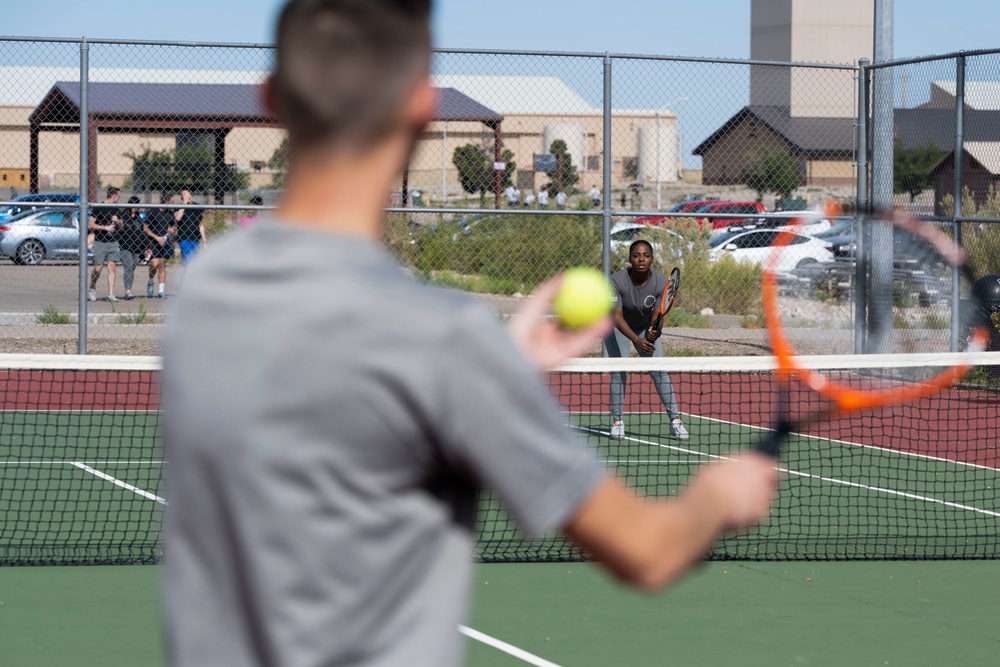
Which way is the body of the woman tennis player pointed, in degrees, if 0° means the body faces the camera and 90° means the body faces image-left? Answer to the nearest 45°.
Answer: approximately 0°

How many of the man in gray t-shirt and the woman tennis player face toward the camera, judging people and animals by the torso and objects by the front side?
1

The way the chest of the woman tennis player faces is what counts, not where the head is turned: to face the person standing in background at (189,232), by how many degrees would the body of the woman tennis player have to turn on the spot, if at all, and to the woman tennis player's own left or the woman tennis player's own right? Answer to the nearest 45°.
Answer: approximately 135° to the woman tennis player's own right

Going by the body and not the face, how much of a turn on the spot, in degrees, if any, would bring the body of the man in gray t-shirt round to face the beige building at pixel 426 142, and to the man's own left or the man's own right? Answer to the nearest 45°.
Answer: approximately 45° to the man's own left

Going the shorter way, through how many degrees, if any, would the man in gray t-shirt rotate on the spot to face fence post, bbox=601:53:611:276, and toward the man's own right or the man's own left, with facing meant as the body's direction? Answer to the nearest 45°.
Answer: approximately 45° to the man's own left

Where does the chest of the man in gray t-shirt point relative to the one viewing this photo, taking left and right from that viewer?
facing away from the viewer and to the right of the viewer

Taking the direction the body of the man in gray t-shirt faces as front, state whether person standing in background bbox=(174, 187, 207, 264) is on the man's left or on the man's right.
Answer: on the man's left

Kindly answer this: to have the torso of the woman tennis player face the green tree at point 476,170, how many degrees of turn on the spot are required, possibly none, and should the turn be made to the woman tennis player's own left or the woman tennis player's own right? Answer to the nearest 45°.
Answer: approximately 180°

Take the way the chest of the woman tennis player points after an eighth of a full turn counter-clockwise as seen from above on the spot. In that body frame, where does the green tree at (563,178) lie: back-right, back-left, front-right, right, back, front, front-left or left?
back-left

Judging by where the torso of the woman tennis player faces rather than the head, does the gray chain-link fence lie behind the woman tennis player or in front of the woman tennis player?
behind

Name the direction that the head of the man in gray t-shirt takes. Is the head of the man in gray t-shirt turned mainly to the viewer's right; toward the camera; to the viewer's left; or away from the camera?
away from the camera
